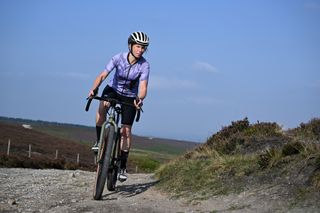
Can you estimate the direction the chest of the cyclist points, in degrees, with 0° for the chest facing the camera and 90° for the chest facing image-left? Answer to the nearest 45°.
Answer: approximately 0°

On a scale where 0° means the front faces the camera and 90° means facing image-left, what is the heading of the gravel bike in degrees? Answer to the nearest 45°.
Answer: approximately 0°
